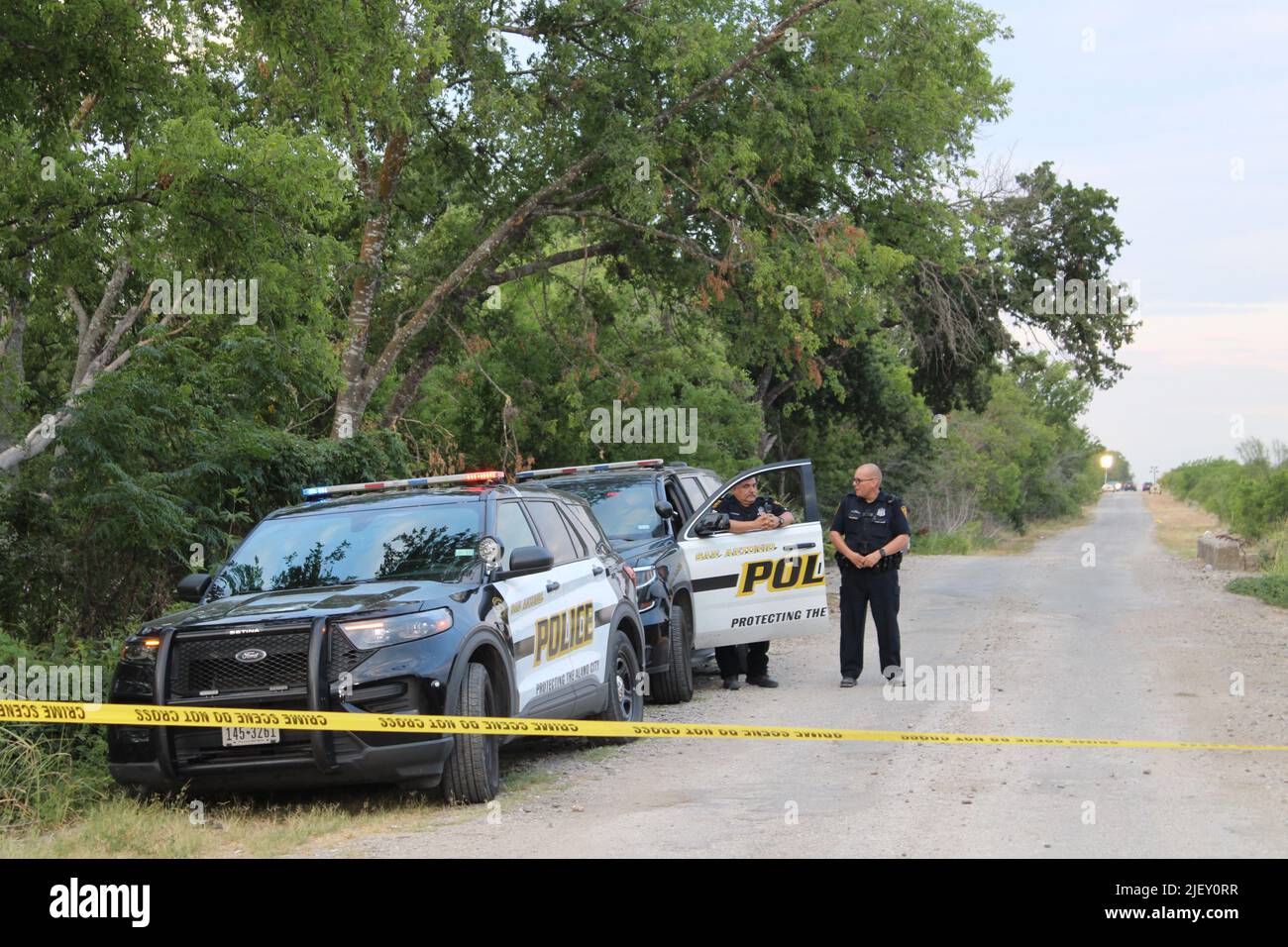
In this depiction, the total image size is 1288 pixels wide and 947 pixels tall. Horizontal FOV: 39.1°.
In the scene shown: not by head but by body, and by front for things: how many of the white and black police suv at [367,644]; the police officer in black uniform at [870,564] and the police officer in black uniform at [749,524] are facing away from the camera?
0

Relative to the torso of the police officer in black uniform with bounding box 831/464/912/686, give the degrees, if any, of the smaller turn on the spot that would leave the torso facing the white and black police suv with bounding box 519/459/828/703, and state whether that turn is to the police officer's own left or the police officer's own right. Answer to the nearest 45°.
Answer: approximately 90° to the police officer's own right

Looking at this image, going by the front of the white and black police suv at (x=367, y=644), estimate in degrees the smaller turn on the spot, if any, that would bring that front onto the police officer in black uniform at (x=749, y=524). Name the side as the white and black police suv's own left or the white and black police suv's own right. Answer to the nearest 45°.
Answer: approximately 180°

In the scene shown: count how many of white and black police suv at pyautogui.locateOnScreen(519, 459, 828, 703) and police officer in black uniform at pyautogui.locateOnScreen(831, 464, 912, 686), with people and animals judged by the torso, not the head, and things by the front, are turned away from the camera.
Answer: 0

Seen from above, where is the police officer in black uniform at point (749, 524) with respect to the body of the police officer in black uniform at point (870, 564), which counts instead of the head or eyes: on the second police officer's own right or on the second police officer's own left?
on the second police officer's own right

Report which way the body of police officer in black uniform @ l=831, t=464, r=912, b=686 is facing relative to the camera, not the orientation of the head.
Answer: toward the camera

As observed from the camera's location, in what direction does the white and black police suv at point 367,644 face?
facing the viewer and to the left of the viewer

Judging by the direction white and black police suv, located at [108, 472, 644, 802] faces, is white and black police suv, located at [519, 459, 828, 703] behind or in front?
behind

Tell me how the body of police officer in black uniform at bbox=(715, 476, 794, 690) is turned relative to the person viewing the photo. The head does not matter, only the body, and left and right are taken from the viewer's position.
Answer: facing the viewer and to the right of the viewer

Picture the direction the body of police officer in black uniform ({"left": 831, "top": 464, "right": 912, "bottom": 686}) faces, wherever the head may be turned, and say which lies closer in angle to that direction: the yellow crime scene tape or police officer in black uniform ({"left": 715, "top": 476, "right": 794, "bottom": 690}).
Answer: the yellow crime scene tape

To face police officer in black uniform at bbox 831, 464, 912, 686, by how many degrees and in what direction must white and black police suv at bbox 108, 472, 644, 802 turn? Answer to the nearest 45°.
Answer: approximately 180°
